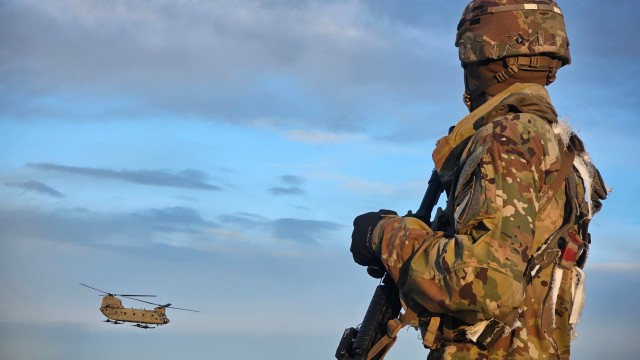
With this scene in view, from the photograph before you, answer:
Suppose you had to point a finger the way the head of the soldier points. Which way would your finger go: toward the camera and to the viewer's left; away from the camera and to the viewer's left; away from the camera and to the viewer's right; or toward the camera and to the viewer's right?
away from the camera and to the viewer's left

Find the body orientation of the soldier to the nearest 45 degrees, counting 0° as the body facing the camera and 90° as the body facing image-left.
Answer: approximately 135°
